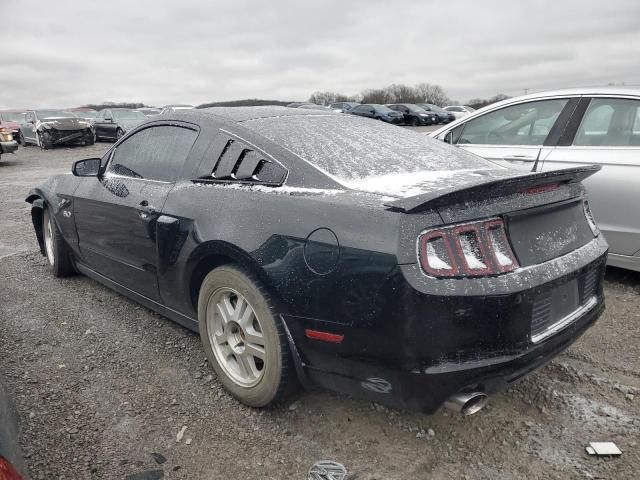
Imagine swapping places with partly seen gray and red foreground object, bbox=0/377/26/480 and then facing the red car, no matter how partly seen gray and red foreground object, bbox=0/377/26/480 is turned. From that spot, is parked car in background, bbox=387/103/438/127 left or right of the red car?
right

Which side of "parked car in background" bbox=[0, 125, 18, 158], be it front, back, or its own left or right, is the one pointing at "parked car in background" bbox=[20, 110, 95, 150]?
left

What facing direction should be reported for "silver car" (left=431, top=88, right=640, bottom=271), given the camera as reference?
facing to the left of the viewer

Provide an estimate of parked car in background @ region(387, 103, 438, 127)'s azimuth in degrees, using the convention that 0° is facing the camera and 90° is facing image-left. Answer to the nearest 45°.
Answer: approximately 315°

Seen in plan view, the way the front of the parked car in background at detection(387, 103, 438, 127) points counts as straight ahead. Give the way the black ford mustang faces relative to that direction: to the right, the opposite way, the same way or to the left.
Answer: the opposite way

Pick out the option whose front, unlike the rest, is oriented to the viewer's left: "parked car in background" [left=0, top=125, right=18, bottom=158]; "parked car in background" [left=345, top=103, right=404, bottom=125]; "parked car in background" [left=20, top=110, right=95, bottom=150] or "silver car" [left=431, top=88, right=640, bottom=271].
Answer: the silver car

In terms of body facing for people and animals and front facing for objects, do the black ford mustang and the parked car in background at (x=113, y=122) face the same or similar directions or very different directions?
very different directions

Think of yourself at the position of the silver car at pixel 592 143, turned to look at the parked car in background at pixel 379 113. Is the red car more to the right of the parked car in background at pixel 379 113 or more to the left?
left

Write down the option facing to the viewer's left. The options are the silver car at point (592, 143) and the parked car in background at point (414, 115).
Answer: the silver car

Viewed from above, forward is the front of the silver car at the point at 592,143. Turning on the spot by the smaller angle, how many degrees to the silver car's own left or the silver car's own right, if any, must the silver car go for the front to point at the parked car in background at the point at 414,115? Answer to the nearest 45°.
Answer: approximately 90° to the silver car's own right

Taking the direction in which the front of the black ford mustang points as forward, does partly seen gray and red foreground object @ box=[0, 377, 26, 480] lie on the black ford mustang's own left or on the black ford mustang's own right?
on the black ford mustang's own left

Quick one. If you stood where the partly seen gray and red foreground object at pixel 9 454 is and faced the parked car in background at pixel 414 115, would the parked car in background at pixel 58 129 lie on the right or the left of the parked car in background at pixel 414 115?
left
